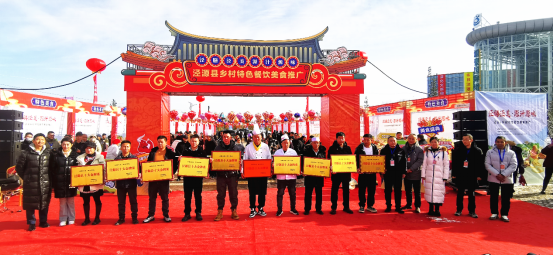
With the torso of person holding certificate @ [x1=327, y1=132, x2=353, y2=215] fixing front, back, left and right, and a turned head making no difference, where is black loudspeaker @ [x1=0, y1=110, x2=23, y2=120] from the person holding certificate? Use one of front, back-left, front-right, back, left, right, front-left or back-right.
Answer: right

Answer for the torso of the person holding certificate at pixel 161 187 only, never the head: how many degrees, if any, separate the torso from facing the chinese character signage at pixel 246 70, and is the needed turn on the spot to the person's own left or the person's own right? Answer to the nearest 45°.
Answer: approximately 135° to the person's own left

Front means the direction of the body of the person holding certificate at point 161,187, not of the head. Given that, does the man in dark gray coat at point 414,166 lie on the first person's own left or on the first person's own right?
on the first person's own left

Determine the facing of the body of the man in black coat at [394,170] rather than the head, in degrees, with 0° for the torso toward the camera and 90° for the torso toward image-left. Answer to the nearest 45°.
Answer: approximately 0°

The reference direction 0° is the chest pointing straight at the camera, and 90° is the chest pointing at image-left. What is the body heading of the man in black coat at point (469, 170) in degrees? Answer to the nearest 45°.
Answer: approximately 0°
